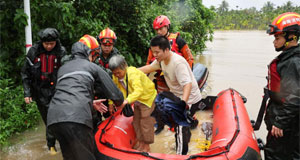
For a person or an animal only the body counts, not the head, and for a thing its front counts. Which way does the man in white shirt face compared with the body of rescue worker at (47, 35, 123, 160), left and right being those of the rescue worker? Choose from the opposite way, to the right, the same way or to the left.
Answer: the opposite way

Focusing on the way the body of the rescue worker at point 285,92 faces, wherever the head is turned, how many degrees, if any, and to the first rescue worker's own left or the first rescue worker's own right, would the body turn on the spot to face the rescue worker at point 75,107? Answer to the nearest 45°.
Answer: approximately 45° to the first rescue worker's own left

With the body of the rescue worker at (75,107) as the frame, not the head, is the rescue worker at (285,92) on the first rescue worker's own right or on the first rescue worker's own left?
on the first rescue worker's own right

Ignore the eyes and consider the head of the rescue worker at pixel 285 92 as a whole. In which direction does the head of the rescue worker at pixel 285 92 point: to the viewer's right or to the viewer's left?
to the viewer's left

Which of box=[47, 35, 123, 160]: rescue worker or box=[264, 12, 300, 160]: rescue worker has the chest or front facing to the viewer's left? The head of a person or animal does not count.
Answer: box=[264, 12, 300, 160]: rescue worker

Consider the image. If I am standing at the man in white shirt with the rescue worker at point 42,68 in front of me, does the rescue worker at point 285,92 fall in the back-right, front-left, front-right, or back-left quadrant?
back-left

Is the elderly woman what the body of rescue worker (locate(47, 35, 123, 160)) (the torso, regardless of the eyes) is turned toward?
yes

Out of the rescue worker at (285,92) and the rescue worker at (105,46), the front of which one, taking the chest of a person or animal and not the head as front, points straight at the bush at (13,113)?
the rescue worker at (285,92)

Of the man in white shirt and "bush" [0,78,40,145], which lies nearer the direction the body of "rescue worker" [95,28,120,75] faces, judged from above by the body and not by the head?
the man in white shirt

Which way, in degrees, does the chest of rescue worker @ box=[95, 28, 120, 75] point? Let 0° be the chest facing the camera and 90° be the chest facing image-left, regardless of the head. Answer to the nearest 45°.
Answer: approximately 0°

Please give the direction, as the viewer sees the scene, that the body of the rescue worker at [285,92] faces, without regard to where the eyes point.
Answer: to the viewer's left

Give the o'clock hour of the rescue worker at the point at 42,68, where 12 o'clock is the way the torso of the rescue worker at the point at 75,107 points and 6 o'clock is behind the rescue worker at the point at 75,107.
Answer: the rescue worker at the point at 42,68 is roughly at 10 o'clock from the rescue worker at the point at 75,107.

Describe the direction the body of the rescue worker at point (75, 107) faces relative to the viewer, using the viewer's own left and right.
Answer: facing away from the viewer and to the right of the viewer
